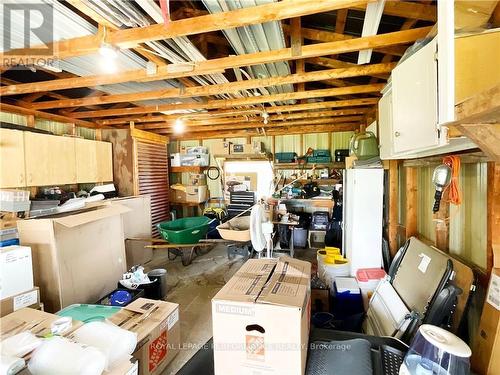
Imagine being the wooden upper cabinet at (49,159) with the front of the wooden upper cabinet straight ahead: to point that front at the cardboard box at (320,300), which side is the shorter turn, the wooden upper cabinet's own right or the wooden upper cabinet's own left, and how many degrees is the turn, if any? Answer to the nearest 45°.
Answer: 0° — it already faces it

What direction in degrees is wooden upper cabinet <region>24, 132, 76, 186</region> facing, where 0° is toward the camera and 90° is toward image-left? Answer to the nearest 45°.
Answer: approximately 315°

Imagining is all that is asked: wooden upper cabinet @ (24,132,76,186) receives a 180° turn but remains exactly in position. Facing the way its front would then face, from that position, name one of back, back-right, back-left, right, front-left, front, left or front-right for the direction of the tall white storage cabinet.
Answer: back

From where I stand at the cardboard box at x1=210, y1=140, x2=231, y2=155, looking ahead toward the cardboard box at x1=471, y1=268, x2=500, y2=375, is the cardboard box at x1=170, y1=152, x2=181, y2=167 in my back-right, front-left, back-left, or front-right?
back-right

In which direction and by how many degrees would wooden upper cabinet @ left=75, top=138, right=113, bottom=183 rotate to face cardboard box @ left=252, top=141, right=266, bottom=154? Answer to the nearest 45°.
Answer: approximately 45° to its left

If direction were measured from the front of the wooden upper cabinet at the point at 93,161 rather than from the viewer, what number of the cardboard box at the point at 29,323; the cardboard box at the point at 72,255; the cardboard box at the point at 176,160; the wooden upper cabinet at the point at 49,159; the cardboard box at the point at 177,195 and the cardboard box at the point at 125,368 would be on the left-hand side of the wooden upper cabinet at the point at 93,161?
2

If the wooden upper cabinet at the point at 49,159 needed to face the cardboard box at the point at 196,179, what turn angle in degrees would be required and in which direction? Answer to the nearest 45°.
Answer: approximately 90° to its left

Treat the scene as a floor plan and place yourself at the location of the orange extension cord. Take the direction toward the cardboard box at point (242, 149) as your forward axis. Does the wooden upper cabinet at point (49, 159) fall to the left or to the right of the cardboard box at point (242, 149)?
left

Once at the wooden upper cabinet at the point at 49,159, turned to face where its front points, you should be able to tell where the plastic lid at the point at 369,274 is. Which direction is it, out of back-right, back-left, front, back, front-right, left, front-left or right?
front

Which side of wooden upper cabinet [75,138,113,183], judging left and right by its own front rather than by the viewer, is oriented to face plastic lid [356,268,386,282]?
front

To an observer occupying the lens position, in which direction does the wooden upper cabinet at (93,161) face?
facing the viewer and to the right of the viewer

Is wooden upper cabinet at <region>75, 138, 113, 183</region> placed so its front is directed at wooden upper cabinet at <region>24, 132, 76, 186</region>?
no

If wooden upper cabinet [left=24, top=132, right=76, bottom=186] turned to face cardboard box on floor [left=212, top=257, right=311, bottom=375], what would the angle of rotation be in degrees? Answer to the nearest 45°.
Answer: approximately 45° to its right

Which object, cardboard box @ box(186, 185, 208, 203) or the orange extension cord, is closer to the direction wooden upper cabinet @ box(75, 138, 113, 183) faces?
the orange extension cord

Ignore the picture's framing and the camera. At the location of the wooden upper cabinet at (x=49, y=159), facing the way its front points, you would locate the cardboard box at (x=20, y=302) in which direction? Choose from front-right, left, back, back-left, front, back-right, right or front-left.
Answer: front-right

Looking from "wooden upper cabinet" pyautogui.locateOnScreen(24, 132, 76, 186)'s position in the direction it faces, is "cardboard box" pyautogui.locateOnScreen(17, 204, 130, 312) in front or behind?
in front

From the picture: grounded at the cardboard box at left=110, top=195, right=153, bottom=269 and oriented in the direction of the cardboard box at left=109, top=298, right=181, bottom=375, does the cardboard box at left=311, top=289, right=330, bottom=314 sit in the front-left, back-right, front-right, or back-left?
front-left

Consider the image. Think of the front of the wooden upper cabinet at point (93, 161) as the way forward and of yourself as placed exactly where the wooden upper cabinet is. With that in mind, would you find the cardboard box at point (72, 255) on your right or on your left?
on your right

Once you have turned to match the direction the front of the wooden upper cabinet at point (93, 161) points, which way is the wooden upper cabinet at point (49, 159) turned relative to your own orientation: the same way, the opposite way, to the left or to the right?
the same way

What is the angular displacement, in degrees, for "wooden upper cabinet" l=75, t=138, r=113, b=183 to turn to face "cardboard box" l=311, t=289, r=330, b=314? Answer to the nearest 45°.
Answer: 0° — it already faces it
